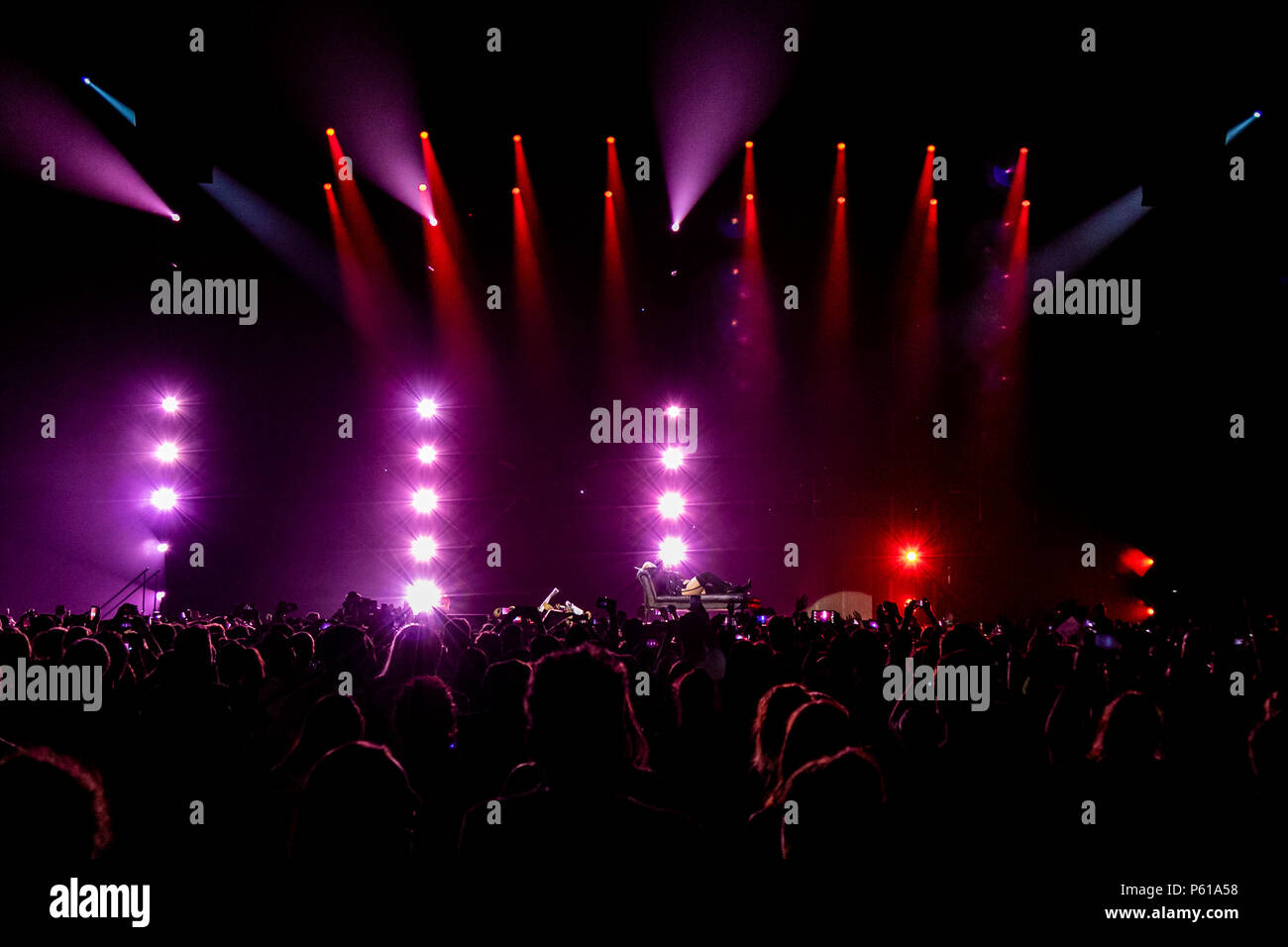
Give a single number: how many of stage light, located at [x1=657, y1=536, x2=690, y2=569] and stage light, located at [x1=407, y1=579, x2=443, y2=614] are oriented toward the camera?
2

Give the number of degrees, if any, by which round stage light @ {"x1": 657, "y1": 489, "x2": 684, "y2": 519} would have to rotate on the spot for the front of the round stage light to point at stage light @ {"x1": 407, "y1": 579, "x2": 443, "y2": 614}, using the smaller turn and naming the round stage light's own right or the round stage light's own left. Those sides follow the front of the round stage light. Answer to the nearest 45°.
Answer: approximately 90° to the round stage light's own right

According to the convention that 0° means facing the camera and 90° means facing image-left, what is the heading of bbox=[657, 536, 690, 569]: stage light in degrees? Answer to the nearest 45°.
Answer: approximately 0°

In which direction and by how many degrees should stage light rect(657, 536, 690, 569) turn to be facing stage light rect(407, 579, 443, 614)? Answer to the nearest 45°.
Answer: approximately 90° to its right

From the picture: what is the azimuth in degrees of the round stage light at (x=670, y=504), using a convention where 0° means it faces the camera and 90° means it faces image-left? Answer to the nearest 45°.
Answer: approximately 0°

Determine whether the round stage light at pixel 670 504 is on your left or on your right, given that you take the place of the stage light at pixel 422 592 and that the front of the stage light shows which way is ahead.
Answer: on your left

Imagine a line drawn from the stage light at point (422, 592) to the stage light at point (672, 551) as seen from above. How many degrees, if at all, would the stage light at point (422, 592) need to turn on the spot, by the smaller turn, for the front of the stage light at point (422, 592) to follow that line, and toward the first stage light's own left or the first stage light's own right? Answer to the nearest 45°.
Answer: approximately 90° to the first stage light's own left
